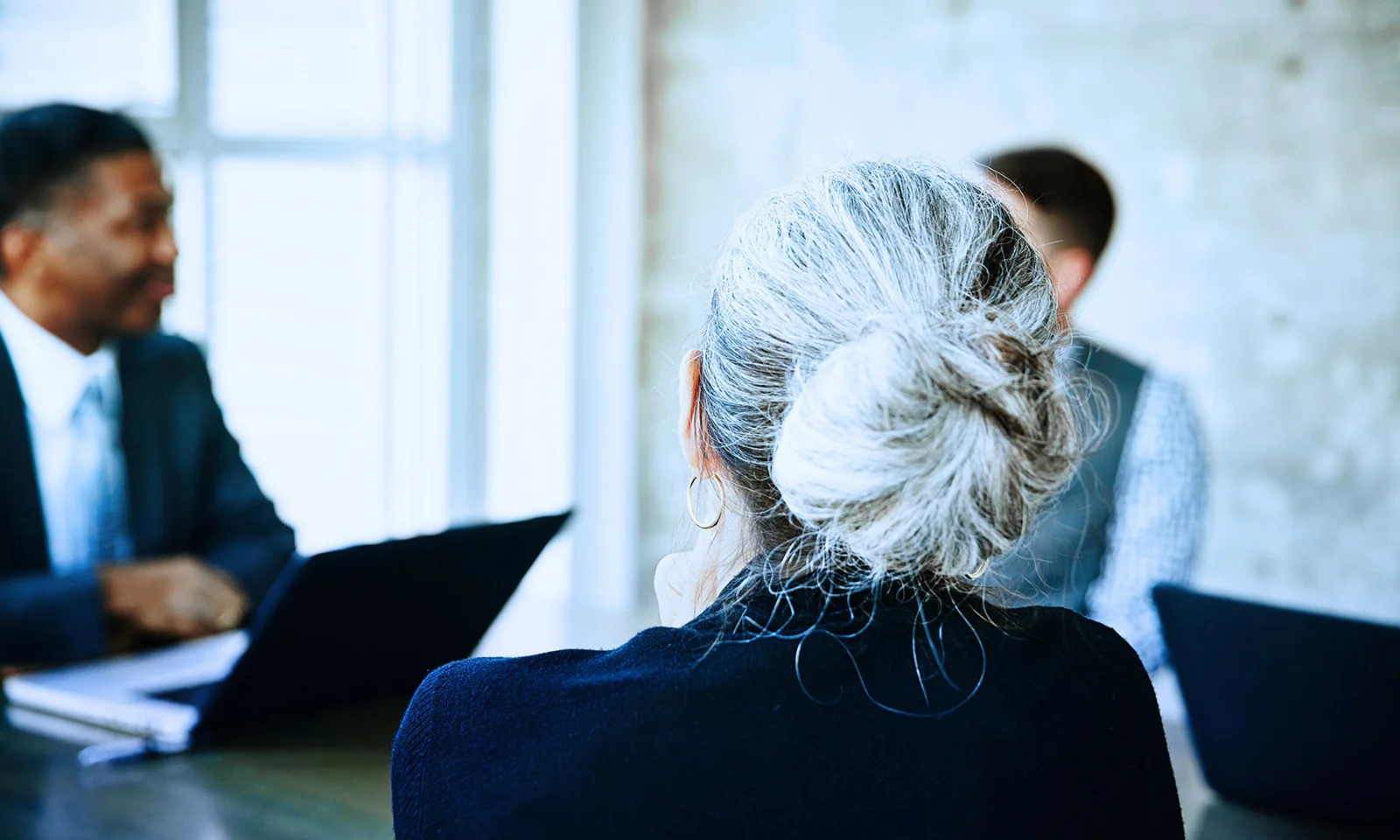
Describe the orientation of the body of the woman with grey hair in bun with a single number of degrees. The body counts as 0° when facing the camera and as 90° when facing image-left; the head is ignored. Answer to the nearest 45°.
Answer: approximately 180°

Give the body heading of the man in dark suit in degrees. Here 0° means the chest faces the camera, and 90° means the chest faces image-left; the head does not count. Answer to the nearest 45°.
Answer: approximately 315°

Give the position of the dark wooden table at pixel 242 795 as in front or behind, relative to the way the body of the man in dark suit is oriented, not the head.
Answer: in front

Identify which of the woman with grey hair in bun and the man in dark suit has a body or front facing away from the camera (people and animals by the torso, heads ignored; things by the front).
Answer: the woman with grey hair in bun

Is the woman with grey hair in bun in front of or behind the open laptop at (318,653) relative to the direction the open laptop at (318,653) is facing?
behind

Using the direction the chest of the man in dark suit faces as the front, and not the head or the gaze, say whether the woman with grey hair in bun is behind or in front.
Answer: in front

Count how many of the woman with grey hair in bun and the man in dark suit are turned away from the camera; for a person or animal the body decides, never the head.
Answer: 1

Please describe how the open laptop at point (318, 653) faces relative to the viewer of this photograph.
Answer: facing away from the viewer and to the left of the viewer

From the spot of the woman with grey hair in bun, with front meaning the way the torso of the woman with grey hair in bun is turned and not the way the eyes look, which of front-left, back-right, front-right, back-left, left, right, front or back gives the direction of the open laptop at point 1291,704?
front-right

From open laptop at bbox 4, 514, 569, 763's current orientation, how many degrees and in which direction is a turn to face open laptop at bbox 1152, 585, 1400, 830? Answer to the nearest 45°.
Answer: approximately 180°

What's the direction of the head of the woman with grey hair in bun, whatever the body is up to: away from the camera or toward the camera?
away from the camera

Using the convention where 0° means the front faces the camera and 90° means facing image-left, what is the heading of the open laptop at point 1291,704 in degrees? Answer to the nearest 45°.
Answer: approximately 225°
